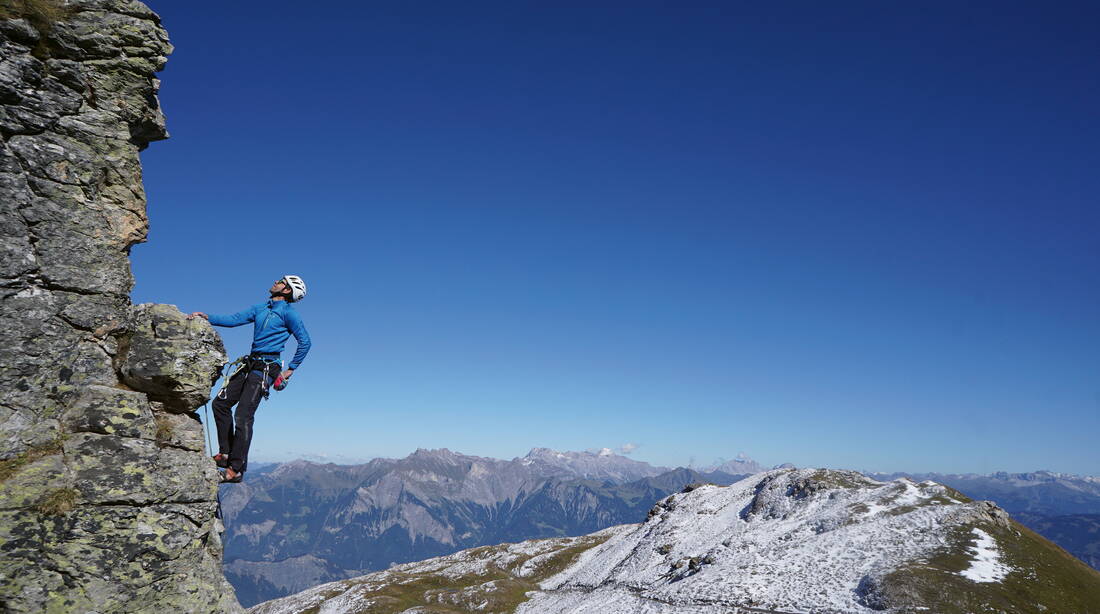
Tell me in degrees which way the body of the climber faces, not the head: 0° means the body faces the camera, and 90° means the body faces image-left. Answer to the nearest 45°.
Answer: approximately 45°

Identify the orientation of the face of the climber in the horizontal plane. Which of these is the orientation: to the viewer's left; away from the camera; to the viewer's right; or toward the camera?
to the viewer's left
